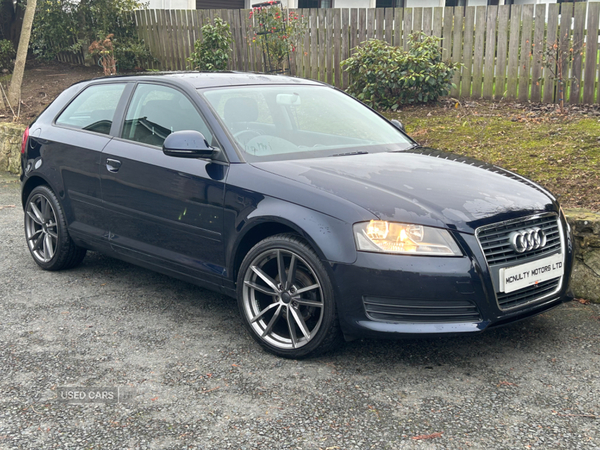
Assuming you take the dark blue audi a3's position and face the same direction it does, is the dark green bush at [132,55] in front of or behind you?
behind

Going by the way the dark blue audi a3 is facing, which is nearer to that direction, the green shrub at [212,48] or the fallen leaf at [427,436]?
the fallen leaf

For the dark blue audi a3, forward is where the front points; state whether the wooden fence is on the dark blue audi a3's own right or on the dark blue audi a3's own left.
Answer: on the dark blue audi a3's own left

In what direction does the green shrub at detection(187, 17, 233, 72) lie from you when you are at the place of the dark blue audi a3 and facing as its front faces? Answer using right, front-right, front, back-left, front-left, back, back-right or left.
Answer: back-left

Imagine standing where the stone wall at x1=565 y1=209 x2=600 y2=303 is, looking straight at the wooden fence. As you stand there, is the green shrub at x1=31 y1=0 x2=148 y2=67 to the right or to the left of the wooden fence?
left

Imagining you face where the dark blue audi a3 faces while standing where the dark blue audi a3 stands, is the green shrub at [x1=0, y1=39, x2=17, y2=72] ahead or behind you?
behind

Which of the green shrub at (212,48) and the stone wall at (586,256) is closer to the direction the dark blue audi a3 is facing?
the stone wall

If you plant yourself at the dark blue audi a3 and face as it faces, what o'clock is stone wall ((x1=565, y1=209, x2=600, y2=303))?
The stone wall is roughly at 10 o'clock from the dark blue audi a3.

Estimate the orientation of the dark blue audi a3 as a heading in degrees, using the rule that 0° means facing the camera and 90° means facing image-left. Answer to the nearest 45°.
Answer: approximately 315°

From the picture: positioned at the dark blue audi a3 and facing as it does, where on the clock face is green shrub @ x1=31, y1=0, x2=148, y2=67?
The green shrub is roughly at 7 o'clock from the dark blue audi a3.
